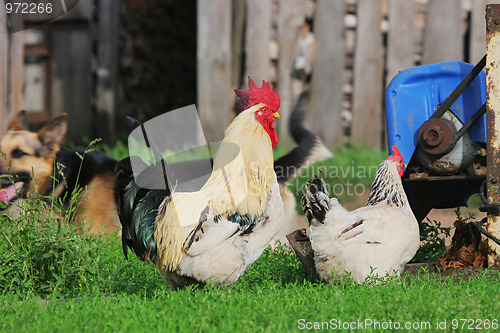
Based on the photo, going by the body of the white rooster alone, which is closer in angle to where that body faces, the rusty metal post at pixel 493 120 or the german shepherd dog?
the rusty metal post

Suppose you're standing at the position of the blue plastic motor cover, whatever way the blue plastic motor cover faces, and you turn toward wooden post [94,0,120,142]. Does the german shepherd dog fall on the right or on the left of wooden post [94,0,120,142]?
left

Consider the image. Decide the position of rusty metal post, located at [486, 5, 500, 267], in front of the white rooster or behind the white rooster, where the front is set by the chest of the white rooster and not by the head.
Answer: in front

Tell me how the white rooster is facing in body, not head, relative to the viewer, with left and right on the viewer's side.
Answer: facing to the right of the viewer

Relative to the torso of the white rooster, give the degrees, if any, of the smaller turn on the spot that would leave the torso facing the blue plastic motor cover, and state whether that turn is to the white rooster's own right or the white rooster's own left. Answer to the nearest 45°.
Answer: approximately 45° to the white rooster's own left

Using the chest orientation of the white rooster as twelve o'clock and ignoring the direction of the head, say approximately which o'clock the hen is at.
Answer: The hen is roughly at 12 o'clock from the white rooster.
